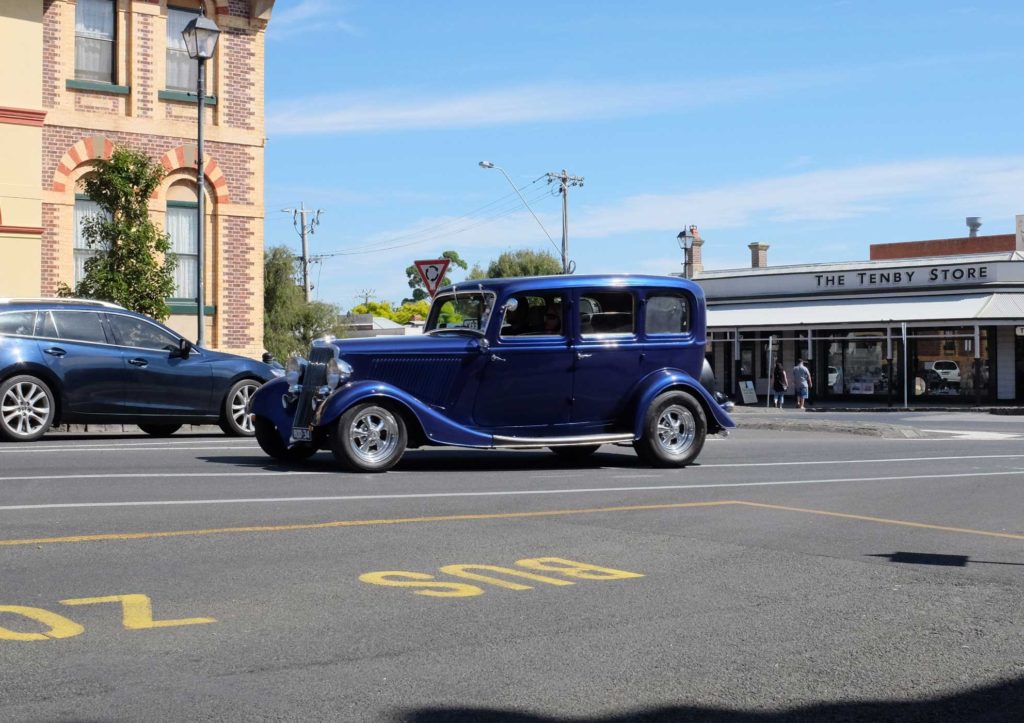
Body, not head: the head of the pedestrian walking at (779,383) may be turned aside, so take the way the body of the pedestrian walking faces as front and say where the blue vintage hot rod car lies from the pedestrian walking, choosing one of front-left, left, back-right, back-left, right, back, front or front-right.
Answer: back

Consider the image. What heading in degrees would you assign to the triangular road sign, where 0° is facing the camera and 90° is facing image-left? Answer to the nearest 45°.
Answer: approximately 0°

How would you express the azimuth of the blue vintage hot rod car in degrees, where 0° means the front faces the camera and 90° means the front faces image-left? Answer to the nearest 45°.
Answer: approximately 45°

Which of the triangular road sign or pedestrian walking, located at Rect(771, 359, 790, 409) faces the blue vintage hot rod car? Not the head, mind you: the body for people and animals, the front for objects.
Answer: the triangular road sign

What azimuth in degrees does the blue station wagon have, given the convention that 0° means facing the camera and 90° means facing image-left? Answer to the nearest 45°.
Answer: approximately 225°

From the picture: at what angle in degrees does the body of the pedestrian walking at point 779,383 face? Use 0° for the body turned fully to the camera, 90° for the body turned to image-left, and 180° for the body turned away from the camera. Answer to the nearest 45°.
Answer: approximately 180°
